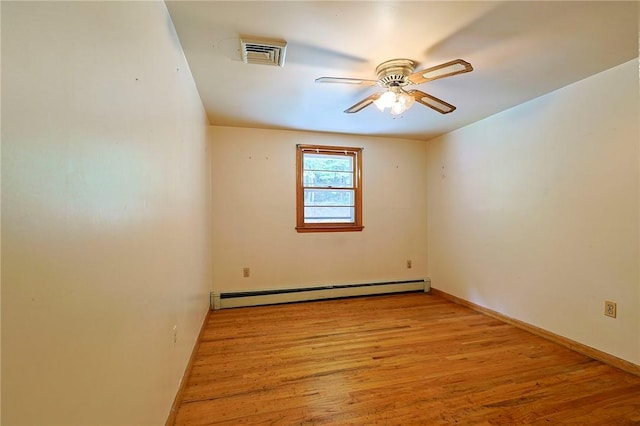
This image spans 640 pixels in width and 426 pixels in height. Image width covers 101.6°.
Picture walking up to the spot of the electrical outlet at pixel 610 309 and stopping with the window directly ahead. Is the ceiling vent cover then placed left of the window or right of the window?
left

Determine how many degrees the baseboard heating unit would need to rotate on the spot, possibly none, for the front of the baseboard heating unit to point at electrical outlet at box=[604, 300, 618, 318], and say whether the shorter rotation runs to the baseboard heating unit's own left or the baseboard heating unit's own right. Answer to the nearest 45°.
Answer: approximately 45° to the baseboard heating unit's own left

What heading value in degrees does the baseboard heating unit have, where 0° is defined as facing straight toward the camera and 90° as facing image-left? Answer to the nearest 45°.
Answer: approximately 0°
